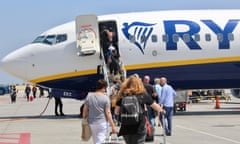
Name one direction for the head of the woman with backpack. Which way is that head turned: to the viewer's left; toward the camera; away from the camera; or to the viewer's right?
away from the camera

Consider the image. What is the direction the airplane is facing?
to the viewer's left

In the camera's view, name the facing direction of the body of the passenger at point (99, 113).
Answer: away from the camera

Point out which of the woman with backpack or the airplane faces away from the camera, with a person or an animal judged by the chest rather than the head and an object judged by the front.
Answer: the woman with backpack

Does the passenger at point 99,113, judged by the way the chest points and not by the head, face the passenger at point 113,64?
yes

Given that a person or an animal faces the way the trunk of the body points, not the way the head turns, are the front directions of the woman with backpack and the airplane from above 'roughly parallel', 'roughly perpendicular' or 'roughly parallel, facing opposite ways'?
roughly perpendicular

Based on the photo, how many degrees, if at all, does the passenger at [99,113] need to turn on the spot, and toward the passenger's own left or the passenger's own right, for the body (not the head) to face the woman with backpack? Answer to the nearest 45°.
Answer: approximately 135° to the passenger's own right

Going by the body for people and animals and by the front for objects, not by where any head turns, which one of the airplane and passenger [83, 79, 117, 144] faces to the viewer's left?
the airplane

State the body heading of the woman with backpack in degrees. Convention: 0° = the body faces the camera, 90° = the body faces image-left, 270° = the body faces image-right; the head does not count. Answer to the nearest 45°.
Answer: approximately 180°

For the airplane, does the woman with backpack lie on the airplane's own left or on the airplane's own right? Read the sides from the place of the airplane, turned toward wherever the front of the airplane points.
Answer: on the airplane's own left

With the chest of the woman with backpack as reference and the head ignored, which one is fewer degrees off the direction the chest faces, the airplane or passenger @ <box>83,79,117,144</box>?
the airplane
